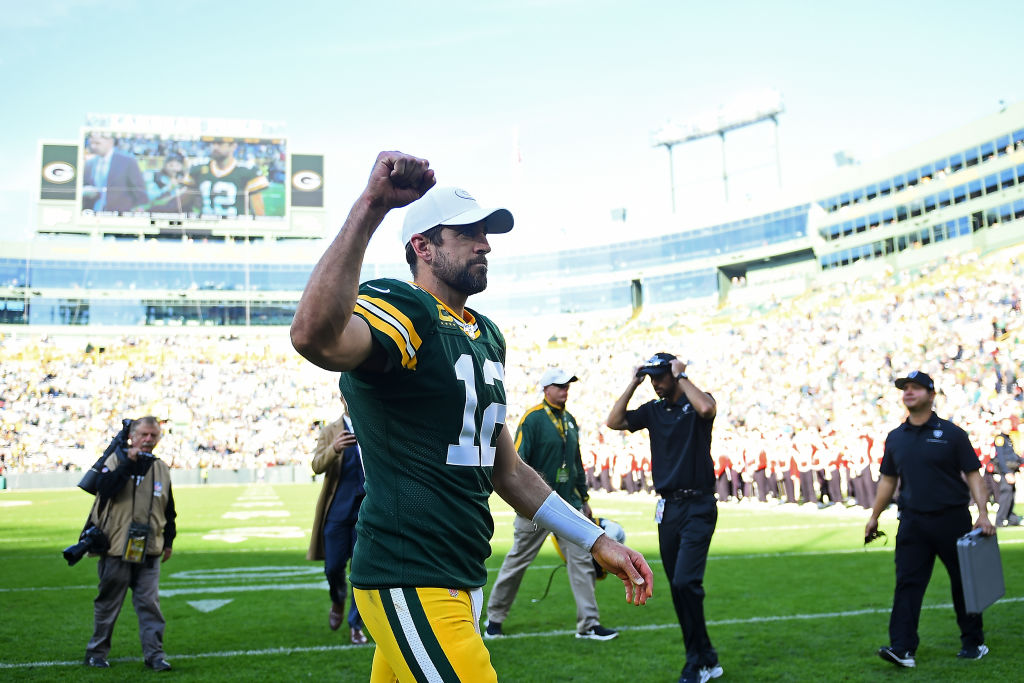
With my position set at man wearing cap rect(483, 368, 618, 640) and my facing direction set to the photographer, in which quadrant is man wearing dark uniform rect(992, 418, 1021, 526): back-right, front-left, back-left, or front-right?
back-right

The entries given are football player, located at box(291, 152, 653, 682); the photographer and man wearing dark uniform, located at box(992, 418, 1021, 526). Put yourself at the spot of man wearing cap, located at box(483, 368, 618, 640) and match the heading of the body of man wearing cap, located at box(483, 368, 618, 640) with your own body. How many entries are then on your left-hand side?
1

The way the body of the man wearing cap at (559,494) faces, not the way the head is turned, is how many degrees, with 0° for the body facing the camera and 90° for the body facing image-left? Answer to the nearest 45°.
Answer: approximately 315°

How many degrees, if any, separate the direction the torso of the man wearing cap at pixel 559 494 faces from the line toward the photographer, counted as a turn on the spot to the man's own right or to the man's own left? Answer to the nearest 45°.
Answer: approximately 135° to the man's own right

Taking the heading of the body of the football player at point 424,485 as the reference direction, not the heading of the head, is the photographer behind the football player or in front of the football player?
behind

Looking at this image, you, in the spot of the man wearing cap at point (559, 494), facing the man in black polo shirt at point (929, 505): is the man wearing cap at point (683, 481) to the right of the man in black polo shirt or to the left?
right

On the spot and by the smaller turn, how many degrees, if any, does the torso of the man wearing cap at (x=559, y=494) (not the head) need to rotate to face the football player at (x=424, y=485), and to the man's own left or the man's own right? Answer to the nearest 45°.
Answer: approximately 45° to the man's own right

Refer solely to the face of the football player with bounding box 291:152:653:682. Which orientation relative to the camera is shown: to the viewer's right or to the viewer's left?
to the viewer's right

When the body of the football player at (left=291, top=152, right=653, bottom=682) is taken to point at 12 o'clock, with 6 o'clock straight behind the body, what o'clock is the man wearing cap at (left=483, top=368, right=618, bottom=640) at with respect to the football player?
The man wearing cap is roughly at 8 o'clock from the football player.
